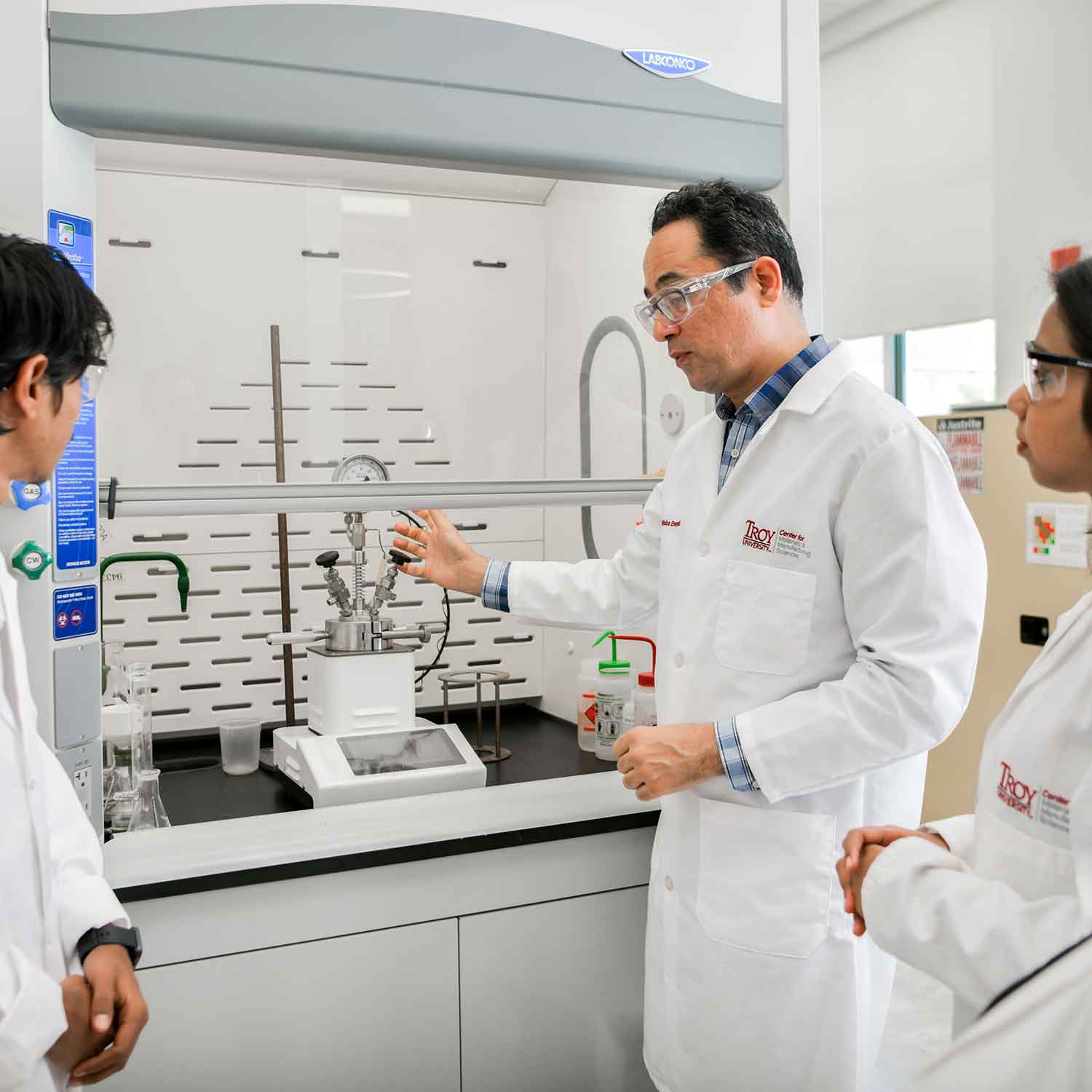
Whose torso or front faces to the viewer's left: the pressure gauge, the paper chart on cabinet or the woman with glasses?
the woman with glasses

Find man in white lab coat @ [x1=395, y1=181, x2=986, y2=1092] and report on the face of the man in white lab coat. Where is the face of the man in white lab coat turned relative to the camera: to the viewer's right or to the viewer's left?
to the viewer's left

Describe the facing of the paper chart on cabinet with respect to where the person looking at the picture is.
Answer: facing the viewer

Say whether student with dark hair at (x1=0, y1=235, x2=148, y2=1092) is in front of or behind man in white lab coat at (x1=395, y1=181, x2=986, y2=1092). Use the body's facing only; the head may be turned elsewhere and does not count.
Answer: in front

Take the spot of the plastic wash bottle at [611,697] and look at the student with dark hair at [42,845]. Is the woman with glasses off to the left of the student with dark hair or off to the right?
left

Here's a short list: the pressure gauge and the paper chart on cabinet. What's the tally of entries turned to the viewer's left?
0

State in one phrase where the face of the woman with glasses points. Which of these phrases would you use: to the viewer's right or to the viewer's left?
to the viewer's left

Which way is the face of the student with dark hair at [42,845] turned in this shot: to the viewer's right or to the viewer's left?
to the viewer's right

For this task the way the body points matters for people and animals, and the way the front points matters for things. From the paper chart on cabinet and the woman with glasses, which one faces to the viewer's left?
the woman with glasses

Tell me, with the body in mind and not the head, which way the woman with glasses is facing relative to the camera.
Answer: to the viewer's left

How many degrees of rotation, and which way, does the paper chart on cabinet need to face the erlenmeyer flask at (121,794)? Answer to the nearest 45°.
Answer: approximately 45° to its right

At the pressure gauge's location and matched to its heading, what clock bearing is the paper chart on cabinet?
The paper chart on cabinet is roughly at 8 o'clock from the pressure gauge.

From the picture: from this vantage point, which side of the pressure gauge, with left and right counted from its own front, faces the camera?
front

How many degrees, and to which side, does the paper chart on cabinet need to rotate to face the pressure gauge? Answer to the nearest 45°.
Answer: approximately 45° to its right

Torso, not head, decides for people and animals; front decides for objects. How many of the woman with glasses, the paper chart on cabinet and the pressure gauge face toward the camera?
2

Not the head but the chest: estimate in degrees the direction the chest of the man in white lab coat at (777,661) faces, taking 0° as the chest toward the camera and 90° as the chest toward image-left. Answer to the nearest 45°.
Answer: approximately 45°

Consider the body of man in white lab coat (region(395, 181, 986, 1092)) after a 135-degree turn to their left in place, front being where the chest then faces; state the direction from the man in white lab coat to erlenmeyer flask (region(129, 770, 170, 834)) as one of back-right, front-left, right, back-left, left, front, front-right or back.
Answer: back

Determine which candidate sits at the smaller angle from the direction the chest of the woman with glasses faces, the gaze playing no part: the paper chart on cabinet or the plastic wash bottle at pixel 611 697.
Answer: the plastic wash bottle
